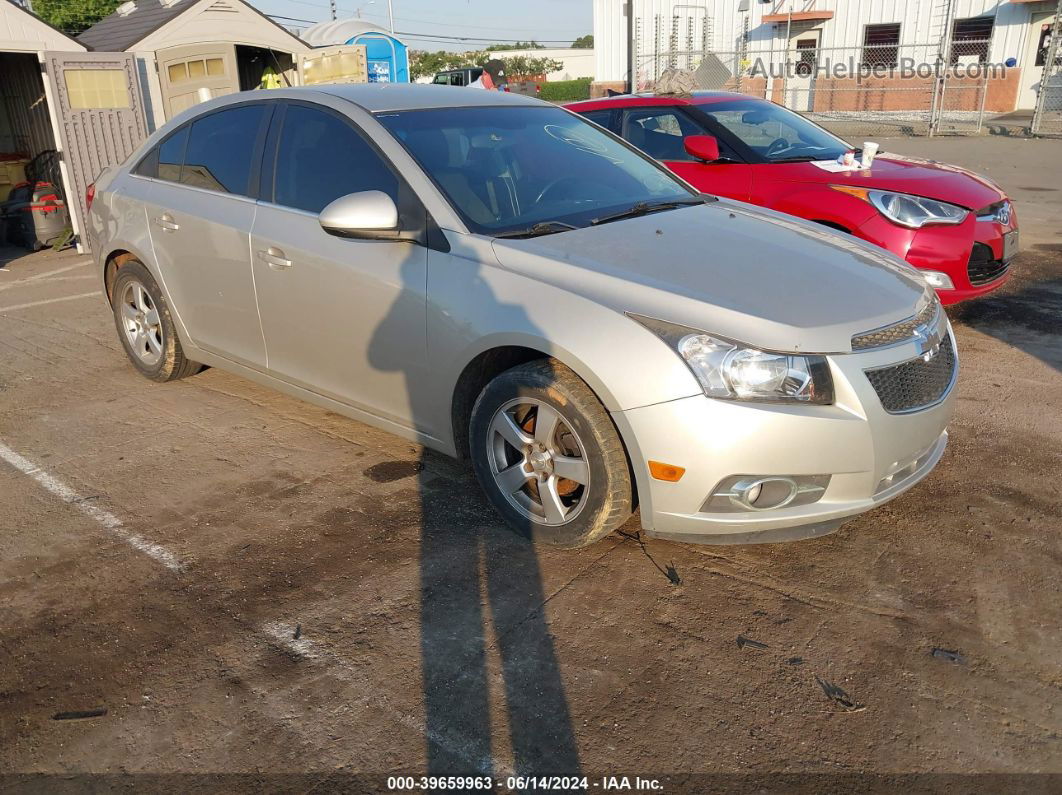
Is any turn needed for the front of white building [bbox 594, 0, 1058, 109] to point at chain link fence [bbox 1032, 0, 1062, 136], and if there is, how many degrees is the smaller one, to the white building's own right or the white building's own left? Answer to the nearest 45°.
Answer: approximately 45° to the white building's own left

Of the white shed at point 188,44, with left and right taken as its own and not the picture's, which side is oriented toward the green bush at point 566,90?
left

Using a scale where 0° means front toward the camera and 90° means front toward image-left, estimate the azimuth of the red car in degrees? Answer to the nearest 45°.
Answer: approximately 315°

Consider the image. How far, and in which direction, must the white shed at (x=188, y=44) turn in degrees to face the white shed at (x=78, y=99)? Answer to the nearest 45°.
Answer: approximately 90° to its right

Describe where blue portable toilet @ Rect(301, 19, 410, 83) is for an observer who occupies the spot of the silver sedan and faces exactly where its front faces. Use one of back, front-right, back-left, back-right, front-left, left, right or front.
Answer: back-left

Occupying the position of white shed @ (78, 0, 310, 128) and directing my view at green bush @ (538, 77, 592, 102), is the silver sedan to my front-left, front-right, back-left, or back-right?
back-right

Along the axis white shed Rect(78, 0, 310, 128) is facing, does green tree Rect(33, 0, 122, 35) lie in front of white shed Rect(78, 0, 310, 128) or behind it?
behind

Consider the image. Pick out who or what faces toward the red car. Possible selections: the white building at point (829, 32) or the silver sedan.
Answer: the white building

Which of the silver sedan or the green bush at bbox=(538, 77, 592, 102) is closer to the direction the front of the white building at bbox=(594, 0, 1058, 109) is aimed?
the silver sedan

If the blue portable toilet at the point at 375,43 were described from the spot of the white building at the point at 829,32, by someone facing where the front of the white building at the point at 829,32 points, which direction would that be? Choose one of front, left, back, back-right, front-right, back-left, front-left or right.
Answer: front-right

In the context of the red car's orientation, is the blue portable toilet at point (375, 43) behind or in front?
behind

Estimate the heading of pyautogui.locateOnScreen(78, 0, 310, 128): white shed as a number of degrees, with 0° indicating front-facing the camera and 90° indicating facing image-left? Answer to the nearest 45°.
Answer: approximately 315°
